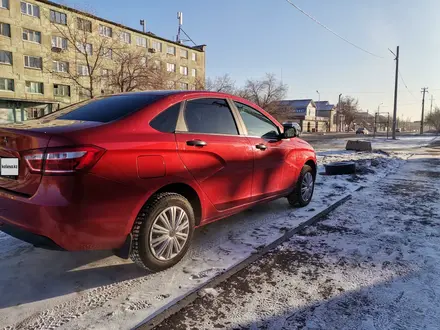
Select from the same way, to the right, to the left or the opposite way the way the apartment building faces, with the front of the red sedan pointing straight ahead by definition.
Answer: to the right

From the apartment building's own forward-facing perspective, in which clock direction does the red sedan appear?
The red sedan is roughly at 1 o'clock from the apartment building.

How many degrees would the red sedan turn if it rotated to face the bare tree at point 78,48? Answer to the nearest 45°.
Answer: approximately 45° to its left

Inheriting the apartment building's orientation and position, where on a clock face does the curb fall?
The curb is roughly at 1 o'clock from the apartment building.

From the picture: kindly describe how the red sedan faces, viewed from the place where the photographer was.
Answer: facing away from the viewer and to the right of the viewer

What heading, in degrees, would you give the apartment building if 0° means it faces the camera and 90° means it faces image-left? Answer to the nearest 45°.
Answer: approximately 315°

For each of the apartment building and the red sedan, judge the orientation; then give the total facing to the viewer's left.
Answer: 0

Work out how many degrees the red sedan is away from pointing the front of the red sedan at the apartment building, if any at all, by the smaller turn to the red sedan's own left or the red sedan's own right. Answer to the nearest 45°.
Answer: approximately 45° to the red sedan's own left
